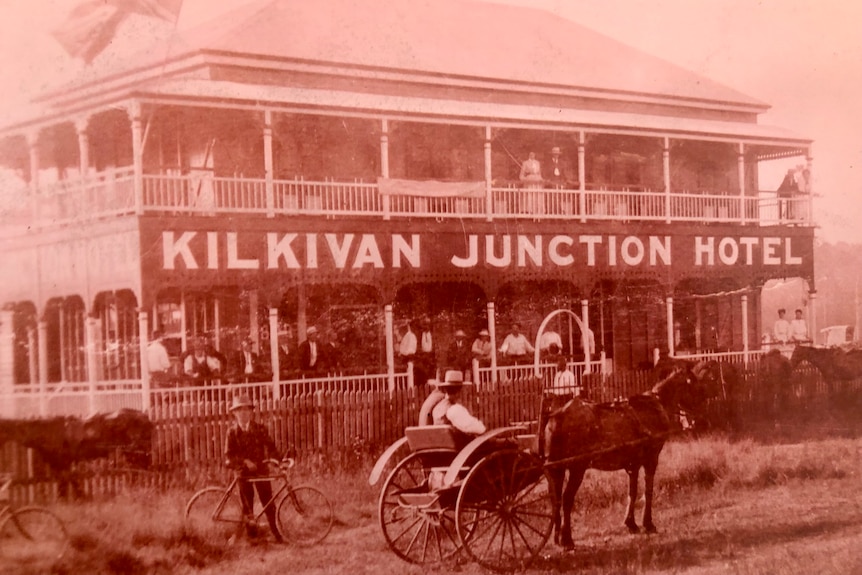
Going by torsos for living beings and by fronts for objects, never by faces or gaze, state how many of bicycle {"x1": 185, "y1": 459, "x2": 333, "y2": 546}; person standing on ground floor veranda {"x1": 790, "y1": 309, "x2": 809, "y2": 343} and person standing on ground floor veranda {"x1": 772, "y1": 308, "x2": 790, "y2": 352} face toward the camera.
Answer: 2

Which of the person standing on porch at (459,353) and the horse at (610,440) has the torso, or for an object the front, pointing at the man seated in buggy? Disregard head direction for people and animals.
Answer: the person standing on porch

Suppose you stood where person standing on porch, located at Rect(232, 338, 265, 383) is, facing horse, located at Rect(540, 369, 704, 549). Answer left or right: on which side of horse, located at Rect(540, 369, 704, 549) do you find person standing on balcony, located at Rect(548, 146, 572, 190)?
left

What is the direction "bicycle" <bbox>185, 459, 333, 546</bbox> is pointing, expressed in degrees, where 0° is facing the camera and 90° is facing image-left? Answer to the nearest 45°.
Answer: approximately 270°
